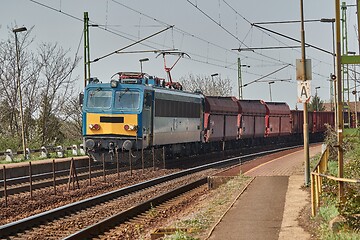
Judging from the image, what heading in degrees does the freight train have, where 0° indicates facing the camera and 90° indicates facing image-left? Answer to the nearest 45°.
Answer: approximately 45°

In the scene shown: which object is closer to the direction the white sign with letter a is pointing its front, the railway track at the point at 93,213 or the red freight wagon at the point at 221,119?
the railway track

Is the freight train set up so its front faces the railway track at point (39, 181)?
yes

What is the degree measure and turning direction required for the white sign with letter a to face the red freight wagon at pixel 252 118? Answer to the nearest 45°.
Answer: approximately 180°

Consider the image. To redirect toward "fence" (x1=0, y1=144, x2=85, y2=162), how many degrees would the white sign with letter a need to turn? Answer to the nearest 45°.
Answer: approximately 135° to its right

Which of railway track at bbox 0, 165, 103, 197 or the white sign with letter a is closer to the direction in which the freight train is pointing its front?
the railway track

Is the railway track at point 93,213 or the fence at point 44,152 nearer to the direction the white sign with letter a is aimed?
the railway track

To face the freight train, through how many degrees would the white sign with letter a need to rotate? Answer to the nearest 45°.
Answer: approximately 135° to its right

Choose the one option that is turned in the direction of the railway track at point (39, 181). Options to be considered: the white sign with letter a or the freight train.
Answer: the freight train

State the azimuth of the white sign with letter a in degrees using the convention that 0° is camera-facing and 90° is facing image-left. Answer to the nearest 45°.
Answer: approximately 0°
